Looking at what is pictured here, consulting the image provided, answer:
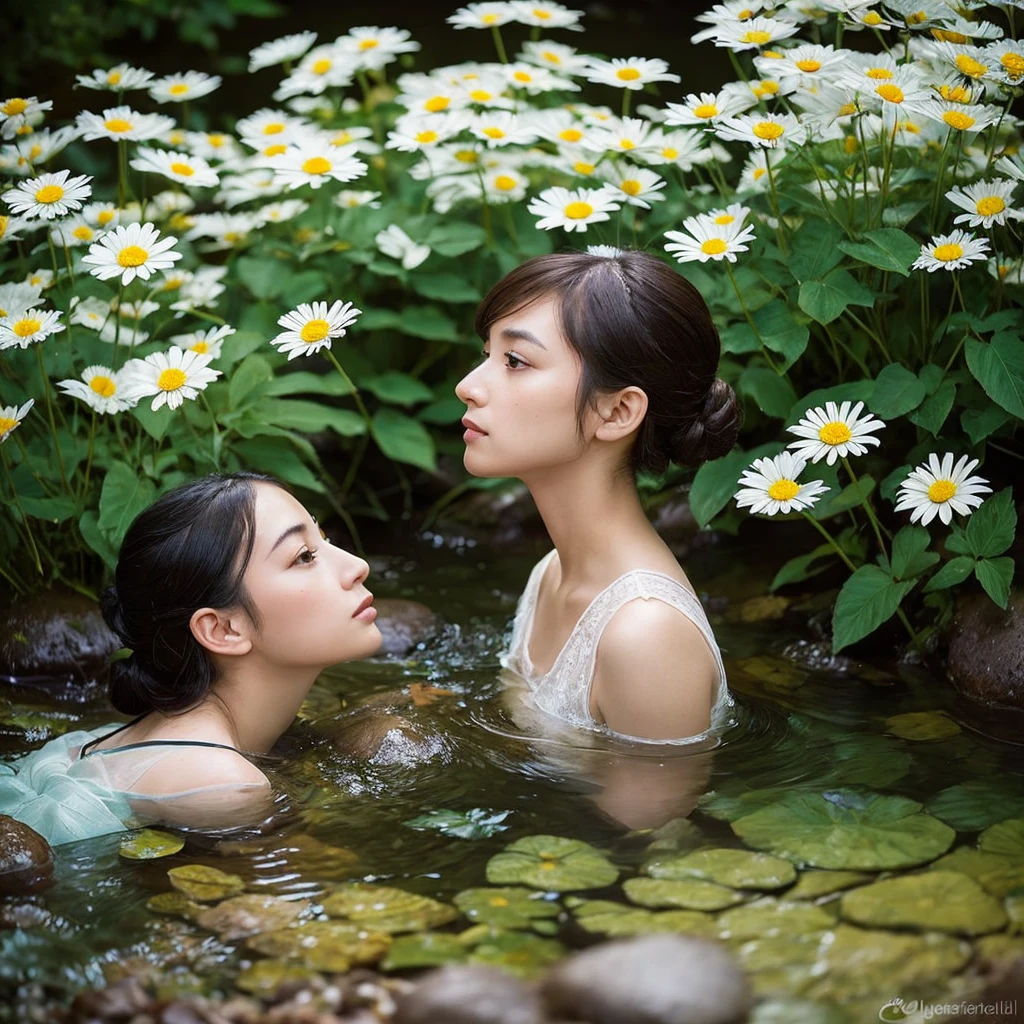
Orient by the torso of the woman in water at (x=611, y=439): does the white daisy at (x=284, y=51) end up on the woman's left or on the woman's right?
on the woman's right

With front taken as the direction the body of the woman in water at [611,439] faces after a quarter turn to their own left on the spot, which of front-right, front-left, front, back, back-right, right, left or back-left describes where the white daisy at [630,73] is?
back

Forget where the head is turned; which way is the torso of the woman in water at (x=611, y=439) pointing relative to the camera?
to the viewer's left

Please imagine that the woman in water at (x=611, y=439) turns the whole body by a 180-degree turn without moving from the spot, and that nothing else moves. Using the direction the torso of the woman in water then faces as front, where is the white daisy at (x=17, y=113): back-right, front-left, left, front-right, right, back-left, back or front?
back-left

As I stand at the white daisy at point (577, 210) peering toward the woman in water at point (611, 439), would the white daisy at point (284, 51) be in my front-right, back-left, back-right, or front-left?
back-right

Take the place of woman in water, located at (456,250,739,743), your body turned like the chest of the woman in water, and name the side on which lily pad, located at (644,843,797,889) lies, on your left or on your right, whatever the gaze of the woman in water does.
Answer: on your left

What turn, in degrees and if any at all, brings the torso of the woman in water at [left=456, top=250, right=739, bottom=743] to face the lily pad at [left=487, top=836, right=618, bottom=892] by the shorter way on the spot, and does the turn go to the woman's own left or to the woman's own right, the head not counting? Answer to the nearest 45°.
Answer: approximately 90° to the woman's own left

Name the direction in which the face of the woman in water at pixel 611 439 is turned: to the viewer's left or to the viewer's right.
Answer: to the viewer's left

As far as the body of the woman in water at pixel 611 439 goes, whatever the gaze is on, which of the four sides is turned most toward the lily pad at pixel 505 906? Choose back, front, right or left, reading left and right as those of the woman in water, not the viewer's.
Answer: left

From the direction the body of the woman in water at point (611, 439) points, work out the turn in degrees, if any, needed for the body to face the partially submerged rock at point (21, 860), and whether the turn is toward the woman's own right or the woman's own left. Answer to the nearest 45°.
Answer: approximately 45° to the woman's own left

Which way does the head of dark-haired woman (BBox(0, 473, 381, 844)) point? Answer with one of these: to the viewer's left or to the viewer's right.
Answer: to the viewer's right

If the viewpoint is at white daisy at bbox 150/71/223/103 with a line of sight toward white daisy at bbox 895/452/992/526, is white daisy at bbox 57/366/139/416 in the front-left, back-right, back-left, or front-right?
front-right
